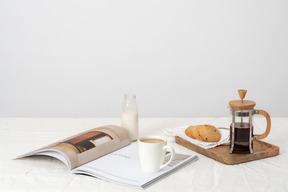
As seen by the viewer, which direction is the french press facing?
to the viewer's left
